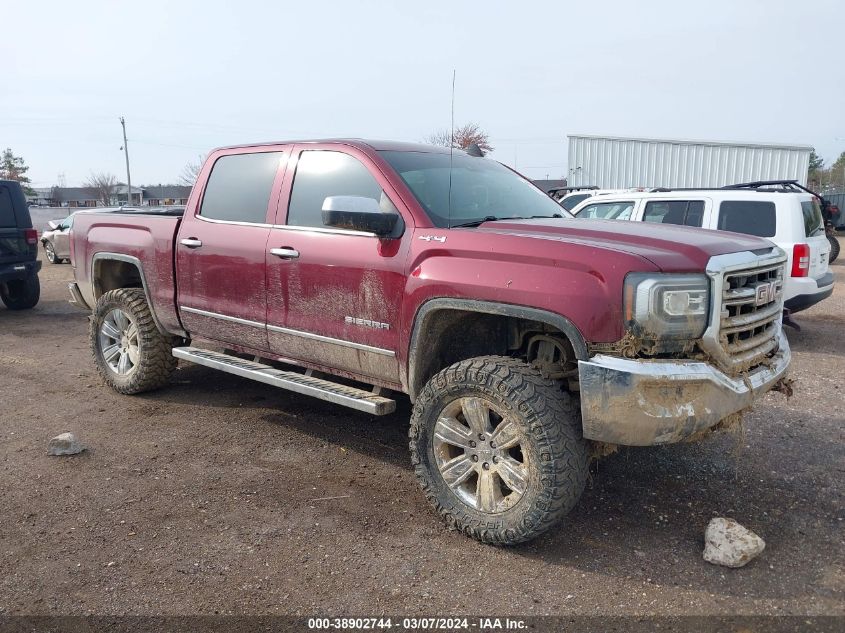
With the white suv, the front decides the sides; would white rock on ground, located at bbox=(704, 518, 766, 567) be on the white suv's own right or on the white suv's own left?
on the white suv's own left

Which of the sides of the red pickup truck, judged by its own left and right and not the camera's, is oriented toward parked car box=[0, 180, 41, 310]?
back

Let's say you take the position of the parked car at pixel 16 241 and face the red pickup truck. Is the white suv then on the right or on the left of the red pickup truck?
left

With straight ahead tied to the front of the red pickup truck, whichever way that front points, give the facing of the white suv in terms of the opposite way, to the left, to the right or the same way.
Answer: the opposite way

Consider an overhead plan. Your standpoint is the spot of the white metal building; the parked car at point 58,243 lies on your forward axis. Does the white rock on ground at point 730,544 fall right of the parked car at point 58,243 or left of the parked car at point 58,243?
left

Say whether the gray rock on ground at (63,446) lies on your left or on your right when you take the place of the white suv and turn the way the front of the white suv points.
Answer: on your left

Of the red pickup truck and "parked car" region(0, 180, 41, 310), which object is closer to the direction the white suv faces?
the parked car

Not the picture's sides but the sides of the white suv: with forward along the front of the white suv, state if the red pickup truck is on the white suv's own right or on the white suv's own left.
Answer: on the white suv's own left

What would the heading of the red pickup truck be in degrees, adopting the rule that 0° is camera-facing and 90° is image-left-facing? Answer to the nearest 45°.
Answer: approximately 315°

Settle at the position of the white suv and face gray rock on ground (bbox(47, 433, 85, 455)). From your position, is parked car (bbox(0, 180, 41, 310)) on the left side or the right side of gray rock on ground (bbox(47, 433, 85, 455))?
right

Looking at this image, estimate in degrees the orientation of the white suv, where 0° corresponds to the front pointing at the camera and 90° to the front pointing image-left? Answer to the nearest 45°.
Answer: approximately 135°
